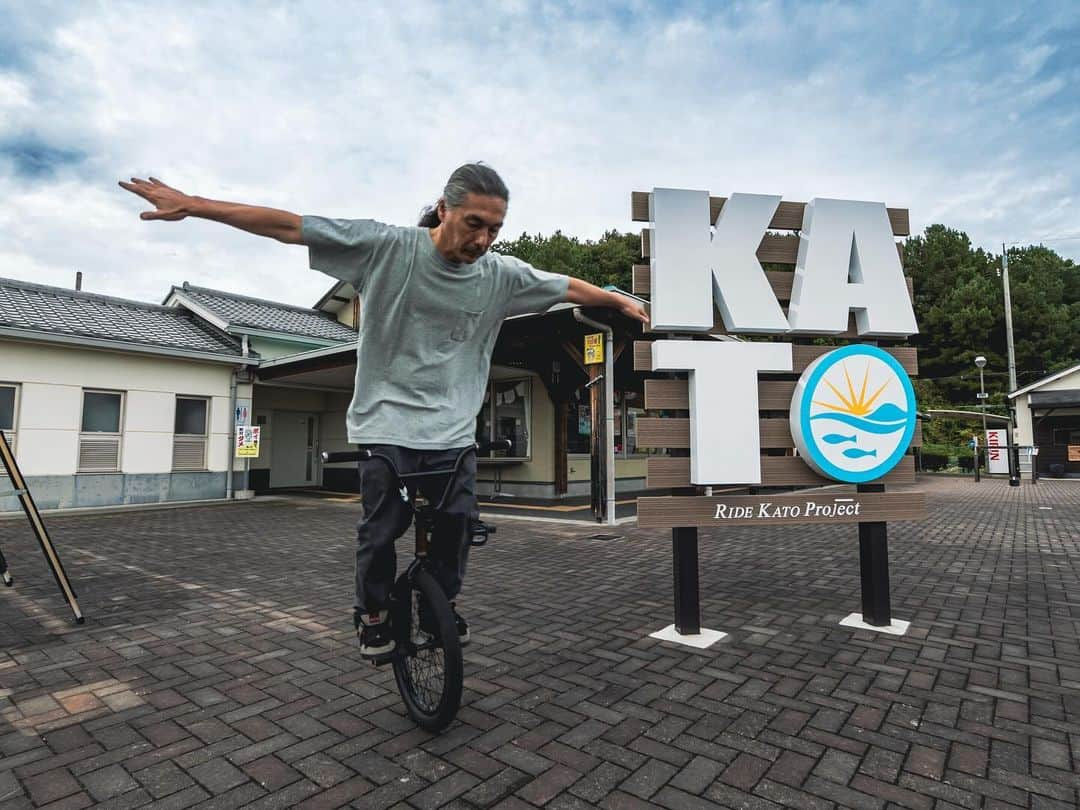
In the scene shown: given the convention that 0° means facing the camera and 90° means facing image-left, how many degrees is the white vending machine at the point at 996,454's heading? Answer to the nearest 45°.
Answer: approximately 0°

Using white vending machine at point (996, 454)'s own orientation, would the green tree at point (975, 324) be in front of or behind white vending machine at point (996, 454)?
behind

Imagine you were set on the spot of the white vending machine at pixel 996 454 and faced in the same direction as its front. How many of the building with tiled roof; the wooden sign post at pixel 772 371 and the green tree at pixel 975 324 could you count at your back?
1

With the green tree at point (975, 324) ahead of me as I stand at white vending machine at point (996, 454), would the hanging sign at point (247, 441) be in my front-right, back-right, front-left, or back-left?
back-left

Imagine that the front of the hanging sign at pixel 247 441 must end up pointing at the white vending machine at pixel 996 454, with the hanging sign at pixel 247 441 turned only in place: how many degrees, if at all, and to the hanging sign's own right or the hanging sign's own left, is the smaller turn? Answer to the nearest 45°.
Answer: approximately 90° to the hanging sign's own left

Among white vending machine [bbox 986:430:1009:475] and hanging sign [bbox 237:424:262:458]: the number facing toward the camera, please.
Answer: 2

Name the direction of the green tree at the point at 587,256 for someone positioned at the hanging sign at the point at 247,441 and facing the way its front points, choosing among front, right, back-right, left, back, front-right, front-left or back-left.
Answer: back-left

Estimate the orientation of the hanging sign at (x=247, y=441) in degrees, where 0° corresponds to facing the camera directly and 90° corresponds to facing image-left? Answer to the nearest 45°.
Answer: approximately 0°

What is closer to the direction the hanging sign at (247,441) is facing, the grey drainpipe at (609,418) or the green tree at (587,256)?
the grey drainpipe

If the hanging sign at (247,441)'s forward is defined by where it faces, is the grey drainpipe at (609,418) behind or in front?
in front

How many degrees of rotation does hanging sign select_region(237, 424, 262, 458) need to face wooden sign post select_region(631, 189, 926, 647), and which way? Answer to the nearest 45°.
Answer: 0° — it already faces it

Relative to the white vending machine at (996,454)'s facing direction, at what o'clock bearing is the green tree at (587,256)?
The green tree is roughly at 3 o'clock from the white vending machine.

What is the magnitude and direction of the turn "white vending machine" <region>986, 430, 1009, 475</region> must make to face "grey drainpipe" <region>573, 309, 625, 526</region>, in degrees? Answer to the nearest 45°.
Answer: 0° — it already faces it

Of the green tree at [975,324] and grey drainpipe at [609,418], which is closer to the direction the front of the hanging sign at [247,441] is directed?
the grey drainpipe
